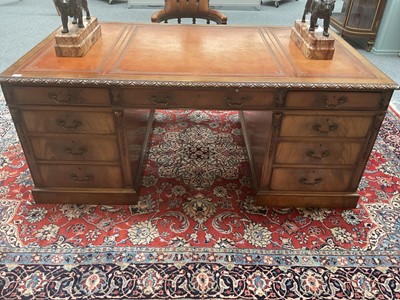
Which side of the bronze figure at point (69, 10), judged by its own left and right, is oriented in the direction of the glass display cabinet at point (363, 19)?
back

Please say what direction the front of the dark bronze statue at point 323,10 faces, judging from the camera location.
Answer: facing the viewer and to the right of the viewer

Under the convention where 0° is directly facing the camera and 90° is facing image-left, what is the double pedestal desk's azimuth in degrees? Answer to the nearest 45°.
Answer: approximately 0°

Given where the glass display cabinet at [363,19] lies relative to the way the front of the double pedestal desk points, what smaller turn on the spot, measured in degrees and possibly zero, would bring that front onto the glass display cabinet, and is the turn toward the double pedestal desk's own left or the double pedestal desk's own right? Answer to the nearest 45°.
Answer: approximately 135° to the double pedestal desk's own left

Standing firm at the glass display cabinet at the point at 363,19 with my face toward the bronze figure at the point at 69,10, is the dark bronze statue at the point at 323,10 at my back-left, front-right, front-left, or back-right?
front-left

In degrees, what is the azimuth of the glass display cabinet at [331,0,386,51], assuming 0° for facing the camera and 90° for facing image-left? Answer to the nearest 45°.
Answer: approximately 45°

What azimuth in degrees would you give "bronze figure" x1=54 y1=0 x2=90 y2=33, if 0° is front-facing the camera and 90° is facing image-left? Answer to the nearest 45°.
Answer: approximately 45°

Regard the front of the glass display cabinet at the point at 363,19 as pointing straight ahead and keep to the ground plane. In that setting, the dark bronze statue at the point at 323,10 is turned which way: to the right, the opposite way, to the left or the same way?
to the left

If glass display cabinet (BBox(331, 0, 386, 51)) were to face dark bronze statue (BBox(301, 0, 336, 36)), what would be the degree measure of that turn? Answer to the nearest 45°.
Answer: approximately 45° to its left
